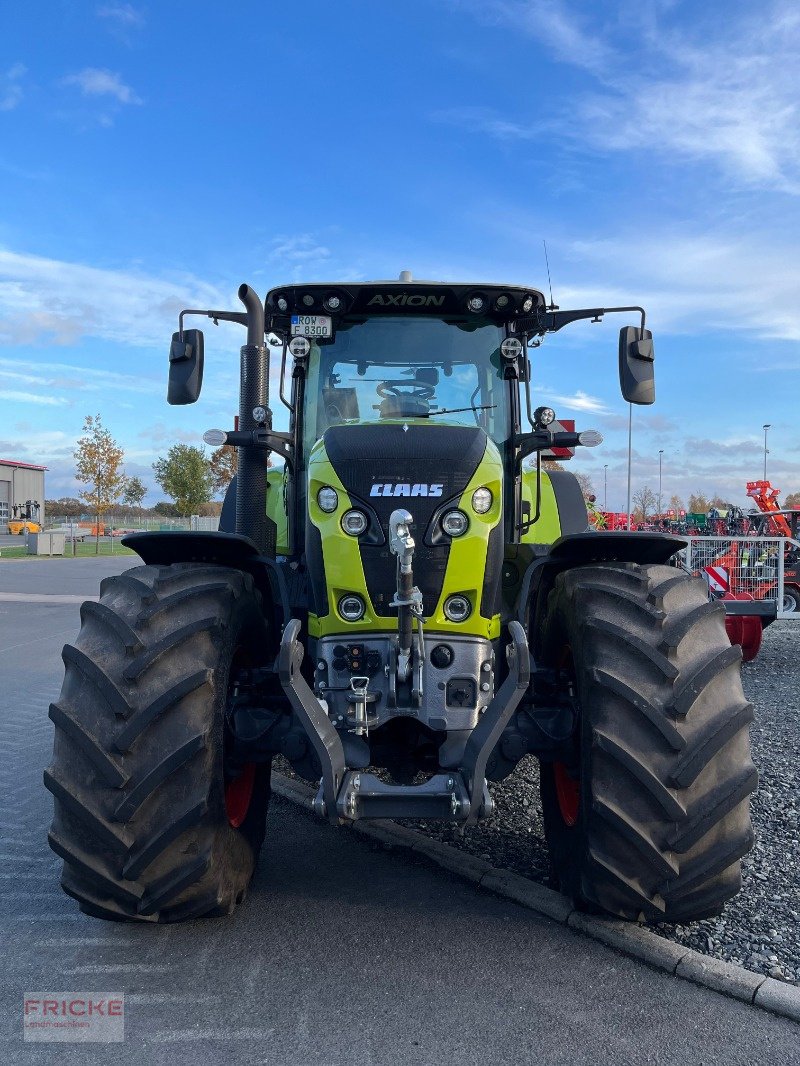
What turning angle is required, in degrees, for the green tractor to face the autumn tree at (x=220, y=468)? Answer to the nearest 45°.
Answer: approximately 180°

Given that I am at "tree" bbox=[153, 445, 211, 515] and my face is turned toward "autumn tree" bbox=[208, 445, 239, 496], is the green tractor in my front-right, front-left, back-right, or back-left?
front-right

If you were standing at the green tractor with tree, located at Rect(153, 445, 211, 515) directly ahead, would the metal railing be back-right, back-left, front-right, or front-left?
front-right

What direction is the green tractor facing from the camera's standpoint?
toward the camera

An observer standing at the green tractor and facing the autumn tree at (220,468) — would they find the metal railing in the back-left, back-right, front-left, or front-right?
front-right

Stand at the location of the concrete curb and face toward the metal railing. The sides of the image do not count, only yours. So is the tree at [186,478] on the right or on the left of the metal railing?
left

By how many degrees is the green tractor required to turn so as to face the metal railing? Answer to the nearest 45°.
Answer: approximately 135° to its left

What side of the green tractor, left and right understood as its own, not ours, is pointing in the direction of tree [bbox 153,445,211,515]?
back
